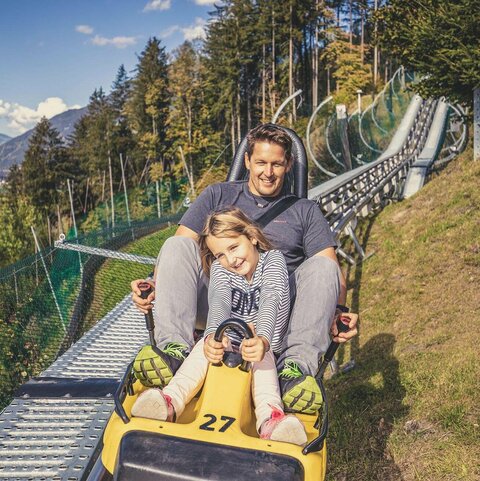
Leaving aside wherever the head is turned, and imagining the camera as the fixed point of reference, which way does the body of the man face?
toward the camera

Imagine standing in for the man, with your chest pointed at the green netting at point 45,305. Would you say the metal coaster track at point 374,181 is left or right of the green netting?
right

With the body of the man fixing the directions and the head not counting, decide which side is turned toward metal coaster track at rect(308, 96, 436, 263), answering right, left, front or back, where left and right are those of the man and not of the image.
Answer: back

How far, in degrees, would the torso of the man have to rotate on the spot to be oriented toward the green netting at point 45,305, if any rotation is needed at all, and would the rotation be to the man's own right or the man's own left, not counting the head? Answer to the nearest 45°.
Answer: approximately 135° to the man's own right

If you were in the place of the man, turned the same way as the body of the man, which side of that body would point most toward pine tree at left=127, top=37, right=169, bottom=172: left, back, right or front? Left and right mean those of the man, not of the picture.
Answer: back

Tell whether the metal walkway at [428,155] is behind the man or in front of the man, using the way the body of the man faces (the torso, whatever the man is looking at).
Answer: behind
